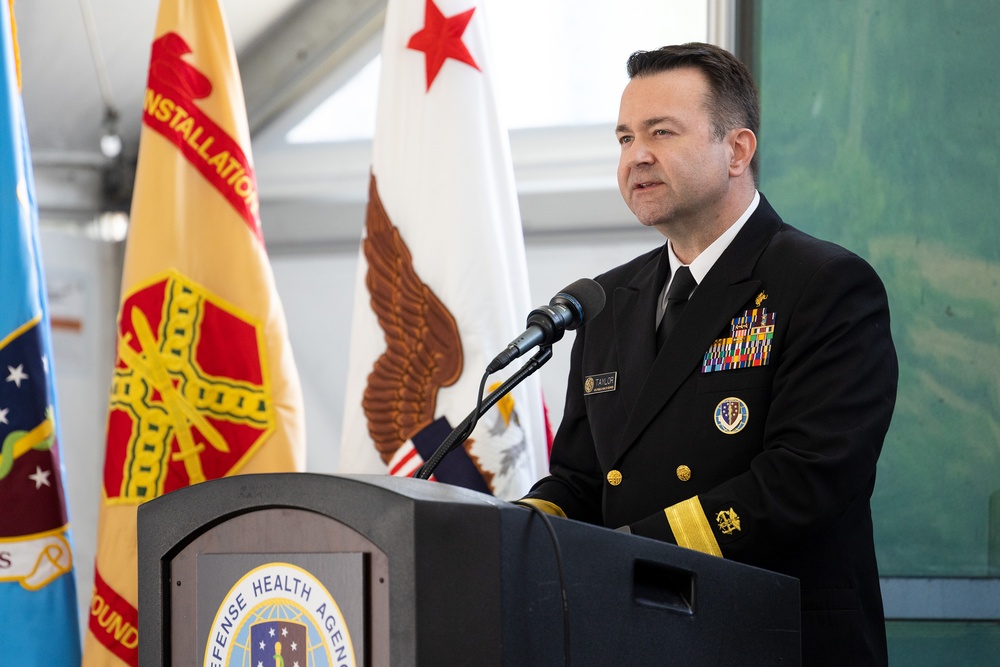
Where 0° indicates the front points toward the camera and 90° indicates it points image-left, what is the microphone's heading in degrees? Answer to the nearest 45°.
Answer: approximately 225°

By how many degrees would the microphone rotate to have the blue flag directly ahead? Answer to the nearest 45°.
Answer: approximately 90° to its left

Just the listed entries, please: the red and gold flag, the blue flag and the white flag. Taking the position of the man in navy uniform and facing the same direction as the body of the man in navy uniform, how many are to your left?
0

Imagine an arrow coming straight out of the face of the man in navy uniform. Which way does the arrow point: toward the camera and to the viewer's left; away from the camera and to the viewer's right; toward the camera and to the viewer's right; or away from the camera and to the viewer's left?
toward the camera and to the viewer's left

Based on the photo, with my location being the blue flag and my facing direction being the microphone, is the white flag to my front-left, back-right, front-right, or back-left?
front-left

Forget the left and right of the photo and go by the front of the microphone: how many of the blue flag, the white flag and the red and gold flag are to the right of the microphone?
0

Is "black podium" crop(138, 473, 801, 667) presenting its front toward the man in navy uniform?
no

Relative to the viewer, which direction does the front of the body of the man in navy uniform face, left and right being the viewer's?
facing the viewer and to the left of the viewer

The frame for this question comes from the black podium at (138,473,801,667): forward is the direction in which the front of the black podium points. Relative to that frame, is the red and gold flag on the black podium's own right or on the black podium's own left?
on the black podium's own right

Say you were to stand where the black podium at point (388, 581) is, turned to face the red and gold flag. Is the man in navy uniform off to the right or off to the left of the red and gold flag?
right

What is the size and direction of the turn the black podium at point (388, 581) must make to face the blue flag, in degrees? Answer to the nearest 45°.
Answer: approximately 90° to its right

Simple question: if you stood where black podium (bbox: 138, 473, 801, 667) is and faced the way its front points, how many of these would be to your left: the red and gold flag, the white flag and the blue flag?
0

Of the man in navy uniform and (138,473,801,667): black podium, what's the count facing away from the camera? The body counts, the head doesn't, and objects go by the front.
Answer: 0

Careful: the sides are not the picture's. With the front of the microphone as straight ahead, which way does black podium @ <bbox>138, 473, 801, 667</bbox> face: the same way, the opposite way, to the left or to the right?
the opposite way

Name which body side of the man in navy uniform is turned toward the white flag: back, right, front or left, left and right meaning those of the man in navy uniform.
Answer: right

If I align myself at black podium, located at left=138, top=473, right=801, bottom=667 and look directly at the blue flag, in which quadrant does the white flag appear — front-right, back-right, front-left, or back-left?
front-right

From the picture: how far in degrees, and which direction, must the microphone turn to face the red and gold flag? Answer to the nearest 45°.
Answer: approximately 90° to its left
